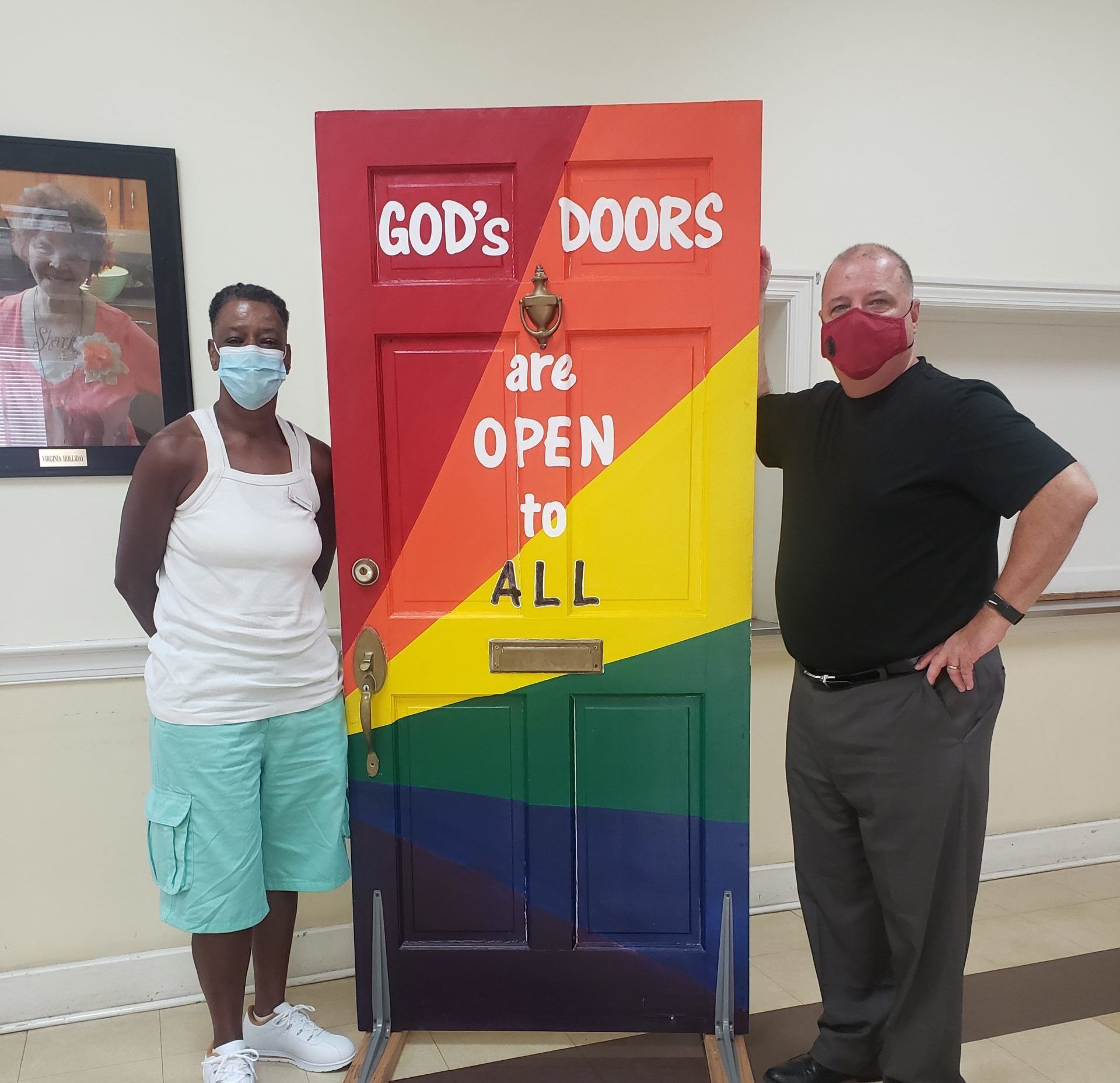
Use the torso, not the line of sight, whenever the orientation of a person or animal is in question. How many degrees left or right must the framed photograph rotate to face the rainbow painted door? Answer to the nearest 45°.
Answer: approximately 45° to its left

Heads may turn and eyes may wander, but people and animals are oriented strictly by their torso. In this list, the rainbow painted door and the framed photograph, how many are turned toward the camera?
2

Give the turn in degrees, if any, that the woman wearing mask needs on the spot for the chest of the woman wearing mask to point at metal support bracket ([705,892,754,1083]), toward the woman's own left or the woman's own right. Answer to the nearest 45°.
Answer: approximately 45° to the woman's own left

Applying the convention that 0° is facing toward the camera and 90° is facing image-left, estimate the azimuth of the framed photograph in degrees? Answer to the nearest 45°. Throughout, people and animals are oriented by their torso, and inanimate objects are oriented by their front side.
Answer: approximately 0°

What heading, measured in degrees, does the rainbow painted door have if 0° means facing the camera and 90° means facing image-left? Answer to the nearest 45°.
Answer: approximately 0°

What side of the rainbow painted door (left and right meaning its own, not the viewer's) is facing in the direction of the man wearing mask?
left
